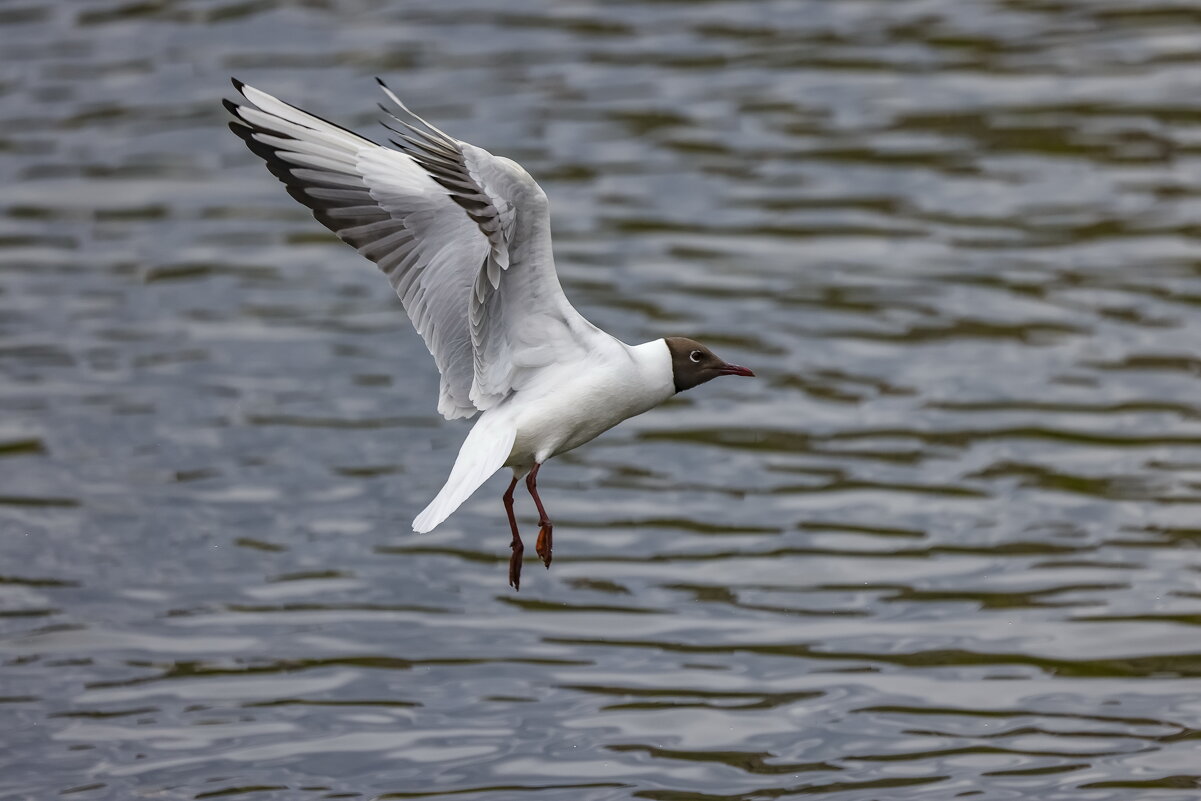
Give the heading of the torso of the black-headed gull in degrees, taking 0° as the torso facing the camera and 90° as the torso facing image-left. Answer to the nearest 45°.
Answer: approximately 270°
